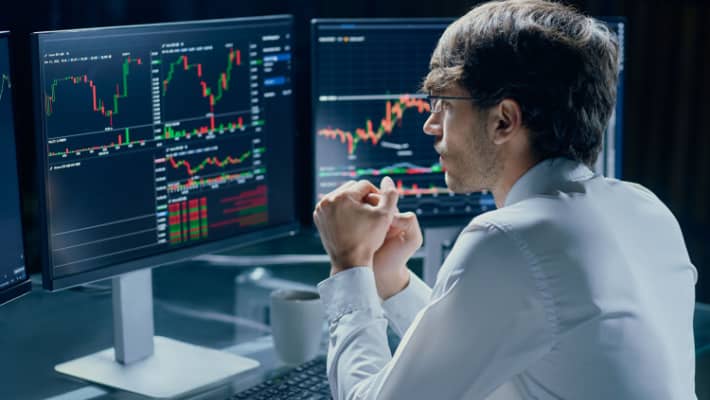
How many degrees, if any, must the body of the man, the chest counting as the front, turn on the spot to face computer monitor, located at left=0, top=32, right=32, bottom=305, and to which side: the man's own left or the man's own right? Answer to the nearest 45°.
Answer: approximately 45° to the man's own left

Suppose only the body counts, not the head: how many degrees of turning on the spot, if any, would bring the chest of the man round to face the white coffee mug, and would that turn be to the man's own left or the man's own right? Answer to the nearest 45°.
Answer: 0° — they already face it

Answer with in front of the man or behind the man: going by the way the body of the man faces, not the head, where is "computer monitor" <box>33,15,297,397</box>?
in front

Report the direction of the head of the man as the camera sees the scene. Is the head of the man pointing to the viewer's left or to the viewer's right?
to the viewer's left

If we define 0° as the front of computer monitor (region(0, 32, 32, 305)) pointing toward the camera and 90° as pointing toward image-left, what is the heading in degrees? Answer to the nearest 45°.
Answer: approximately 315°

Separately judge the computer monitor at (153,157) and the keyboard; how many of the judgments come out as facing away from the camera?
0

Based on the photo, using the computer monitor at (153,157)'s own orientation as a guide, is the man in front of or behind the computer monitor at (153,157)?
in front

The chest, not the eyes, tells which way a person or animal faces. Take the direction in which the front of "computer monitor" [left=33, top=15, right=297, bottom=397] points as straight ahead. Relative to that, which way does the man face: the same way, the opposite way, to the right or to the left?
the opposite way

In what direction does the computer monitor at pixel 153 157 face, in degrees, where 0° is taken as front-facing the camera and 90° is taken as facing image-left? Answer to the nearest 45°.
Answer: approximately 315°

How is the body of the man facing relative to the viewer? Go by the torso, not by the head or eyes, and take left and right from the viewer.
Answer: facing away from the viewer and to the left of the viewer

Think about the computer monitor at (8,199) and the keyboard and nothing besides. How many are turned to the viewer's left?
0

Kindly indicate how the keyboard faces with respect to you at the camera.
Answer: facing the viewer and to the right of the viewer
